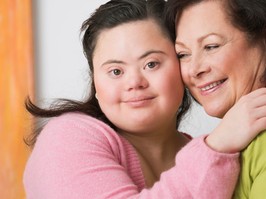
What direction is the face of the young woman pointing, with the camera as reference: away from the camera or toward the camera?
toward the camera

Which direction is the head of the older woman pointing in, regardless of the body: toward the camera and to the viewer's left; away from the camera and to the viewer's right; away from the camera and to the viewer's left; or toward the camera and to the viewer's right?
toward the camera and to the viewer's left

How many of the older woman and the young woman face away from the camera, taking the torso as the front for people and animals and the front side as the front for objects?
0

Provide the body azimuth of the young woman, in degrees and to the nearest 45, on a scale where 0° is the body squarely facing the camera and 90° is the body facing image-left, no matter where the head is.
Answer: approximately 315°
